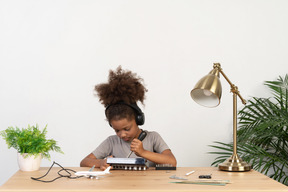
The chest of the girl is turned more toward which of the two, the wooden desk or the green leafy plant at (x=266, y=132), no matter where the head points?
the wooden desk

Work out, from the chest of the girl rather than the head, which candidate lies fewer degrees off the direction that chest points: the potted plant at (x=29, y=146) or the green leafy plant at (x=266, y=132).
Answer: the potted plant

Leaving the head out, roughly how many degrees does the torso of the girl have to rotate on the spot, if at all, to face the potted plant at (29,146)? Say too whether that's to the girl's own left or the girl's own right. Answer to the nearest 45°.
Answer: approximately 45° to the girl's own right

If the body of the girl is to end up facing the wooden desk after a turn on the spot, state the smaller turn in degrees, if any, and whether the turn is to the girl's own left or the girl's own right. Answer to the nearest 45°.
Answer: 0° — they already face it

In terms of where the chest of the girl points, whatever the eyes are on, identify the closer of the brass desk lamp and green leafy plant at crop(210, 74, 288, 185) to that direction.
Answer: the brass desk lamp

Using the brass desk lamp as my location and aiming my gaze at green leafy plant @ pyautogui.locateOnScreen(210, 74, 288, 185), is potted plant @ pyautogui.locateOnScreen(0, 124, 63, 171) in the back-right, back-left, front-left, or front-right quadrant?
back-left

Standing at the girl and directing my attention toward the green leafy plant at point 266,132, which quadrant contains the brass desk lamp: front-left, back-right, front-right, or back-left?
front-right

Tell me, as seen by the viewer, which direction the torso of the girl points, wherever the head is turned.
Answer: toward the camera

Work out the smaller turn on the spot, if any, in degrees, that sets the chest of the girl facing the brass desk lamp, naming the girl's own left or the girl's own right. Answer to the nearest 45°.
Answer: approximately 45° to the girl's own left

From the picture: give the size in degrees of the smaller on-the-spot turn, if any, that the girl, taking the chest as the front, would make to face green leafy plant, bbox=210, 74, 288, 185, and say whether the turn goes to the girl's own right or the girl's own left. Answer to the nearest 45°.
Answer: approximately 135° to the girl's own left
